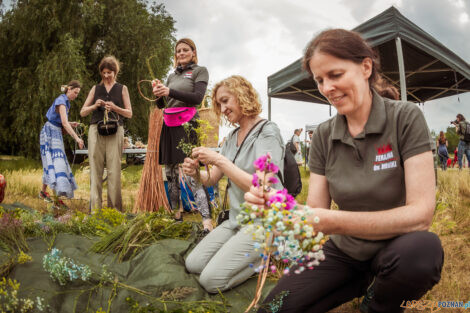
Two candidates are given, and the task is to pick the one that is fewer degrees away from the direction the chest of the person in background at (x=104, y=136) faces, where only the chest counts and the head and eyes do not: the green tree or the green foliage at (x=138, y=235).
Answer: the green foliage

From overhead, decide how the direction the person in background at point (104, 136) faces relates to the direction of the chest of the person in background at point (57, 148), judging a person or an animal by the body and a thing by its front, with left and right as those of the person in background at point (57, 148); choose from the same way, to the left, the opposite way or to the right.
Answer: to the right

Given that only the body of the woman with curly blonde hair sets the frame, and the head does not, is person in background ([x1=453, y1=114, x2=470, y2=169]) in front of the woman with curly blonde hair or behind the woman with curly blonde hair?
behind

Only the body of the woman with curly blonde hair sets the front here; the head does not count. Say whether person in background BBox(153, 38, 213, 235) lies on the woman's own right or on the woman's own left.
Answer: on the woman's own right

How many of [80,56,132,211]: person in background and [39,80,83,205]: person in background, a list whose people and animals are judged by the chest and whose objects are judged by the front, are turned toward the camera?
1

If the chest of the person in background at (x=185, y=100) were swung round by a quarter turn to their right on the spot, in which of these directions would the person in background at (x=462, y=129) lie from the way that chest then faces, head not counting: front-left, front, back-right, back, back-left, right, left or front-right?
right

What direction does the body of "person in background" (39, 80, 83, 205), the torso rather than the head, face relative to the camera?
to the viewer's right

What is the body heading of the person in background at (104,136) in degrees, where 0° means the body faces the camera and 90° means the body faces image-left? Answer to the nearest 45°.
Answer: approximately 0°

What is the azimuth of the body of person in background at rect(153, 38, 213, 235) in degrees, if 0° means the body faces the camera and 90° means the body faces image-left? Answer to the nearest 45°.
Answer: approximately 45°

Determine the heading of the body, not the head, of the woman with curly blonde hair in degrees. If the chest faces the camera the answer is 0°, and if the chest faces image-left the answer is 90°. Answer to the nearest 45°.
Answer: approximately 45°
